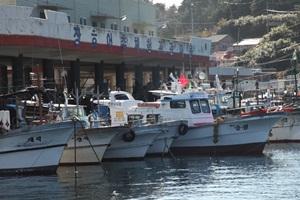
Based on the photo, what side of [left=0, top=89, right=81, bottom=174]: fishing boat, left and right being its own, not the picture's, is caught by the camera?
right

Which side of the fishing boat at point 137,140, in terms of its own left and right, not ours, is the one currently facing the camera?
right
